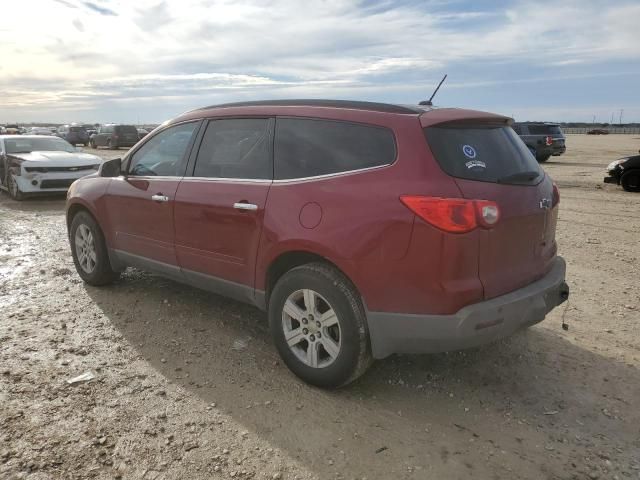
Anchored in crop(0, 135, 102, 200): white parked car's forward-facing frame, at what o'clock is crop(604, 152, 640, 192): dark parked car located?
The dark parked car is roughly at 11 o'clock from the white parked car.

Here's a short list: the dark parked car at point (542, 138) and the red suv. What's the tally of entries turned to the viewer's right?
0

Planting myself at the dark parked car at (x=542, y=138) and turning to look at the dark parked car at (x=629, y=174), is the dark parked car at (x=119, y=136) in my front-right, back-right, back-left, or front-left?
back-right

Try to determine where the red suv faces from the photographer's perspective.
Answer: facing away from the viewer and to the left of the viewer

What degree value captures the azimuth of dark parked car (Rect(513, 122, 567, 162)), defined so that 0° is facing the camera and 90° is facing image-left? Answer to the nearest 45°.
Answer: approximately 135°

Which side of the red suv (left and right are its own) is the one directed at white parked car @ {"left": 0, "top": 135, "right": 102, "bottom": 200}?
front

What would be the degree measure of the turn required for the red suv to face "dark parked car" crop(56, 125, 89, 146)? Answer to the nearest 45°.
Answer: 0° — it already faces it

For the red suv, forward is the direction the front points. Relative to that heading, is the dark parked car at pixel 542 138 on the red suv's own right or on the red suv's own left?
on the red suv's own right
